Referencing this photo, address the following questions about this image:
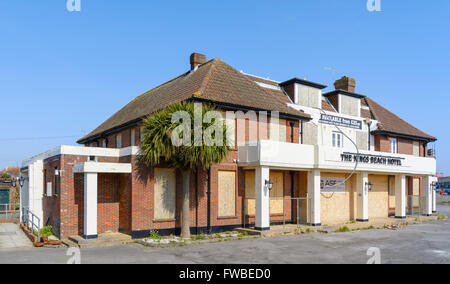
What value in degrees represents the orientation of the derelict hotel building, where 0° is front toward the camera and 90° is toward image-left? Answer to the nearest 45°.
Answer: approximately 315°

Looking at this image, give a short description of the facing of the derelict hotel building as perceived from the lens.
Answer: facing the viewer and to the right of the viewer
